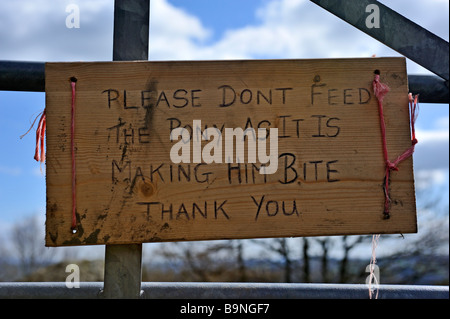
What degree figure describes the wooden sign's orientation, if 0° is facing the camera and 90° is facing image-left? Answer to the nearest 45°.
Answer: approximately 0°
